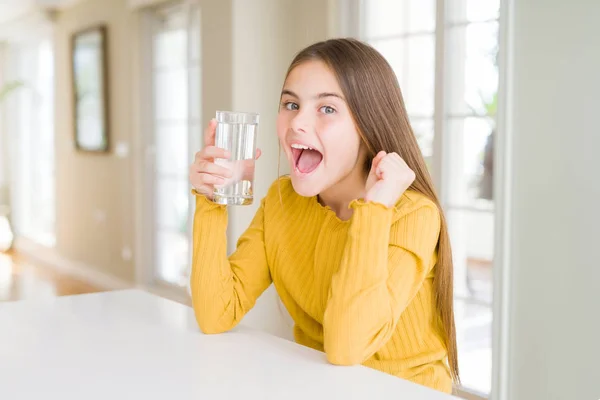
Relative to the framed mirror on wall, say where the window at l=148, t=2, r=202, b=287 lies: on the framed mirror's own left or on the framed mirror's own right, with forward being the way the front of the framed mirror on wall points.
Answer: on the framed mirror's own left

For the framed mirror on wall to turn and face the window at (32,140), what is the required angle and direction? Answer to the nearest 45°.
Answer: approximately 135° to its right

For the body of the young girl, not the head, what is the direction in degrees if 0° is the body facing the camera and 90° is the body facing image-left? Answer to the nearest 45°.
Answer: approximately 45°

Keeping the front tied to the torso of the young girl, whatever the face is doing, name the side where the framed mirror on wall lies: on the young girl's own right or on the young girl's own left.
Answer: on the young girl's own right

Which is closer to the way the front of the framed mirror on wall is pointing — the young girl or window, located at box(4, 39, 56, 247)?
the young girl

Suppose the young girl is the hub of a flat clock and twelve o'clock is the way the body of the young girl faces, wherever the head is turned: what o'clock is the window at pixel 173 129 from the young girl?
The window is roughly at 4 o'clock from the young girl.
